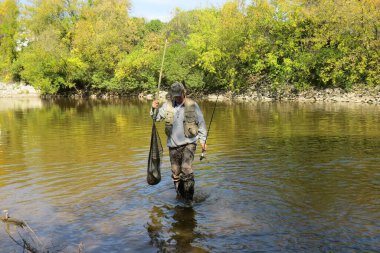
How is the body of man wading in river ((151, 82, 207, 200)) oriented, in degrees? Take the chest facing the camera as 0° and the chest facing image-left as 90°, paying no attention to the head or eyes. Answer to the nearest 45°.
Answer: approximately 0°
